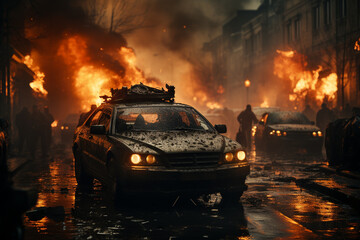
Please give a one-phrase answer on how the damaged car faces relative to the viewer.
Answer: facing the viewer and to the right of the viewer

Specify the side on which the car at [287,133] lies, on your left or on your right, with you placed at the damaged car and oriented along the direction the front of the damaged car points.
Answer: on your left

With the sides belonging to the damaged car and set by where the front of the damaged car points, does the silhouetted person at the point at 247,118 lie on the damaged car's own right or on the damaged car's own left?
on the damaged car's own left

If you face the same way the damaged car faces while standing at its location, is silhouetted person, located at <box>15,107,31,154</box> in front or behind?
behind

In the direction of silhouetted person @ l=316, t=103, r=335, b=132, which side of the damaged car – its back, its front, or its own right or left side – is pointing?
left

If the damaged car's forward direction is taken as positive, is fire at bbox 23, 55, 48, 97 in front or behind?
behind
